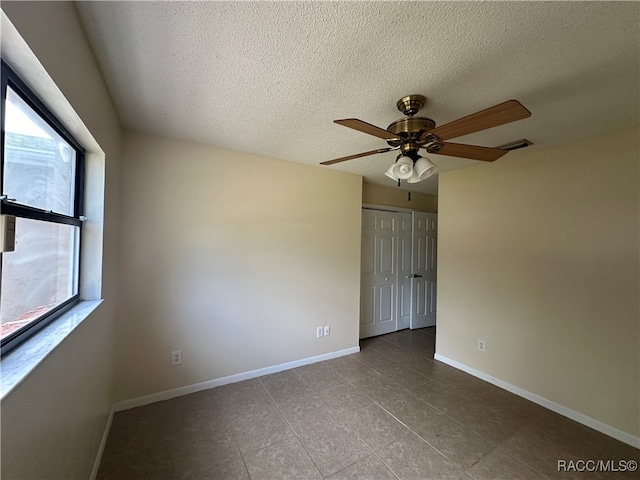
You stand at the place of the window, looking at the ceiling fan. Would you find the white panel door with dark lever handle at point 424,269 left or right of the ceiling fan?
left

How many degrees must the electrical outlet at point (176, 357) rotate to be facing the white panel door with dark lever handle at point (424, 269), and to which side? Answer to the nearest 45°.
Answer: approximately 90° to its left

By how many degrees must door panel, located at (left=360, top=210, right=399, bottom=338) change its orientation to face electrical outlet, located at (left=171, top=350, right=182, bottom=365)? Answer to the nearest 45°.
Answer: approximately 90° to its right

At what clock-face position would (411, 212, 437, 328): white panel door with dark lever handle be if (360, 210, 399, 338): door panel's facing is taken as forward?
The white panel door with dark lever handle is roughly at 9 o'clock from the door panel.

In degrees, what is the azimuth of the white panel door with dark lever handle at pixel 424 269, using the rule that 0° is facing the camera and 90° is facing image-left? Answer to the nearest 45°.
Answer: approximately 315°

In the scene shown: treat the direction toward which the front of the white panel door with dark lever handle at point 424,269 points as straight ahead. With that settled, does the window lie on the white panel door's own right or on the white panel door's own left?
on the white panel door's own right

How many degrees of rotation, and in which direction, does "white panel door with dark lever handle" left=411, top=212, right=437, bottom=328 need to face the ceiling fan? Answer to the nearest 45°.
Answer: approximately 45° to its right
